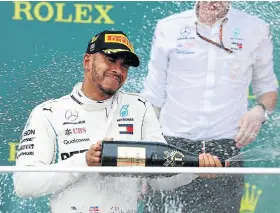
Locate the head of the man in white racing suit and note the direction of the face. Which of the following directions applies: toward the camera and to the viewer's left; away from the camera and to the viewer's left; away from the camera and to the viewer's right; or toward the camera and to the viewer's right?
toward the camera and to the viewer's right

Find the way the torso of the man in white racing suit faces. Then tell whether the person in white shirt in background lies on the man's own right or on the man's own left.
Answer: on the man's own left

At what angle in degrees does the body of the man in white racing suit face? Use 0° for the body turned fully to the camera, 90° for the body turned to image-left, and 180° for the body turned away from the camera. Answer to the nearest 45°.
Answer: approximately 315°

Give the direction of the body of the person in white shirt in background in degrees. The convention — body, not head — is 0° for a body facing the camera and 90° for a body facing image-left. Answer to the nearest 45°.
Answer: approximately 0°
